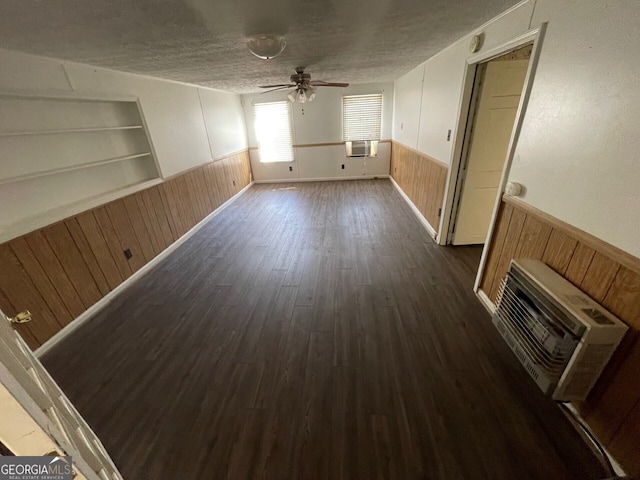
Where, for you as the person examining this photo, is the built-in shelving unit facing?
facing the viewer and to the right of the viewer

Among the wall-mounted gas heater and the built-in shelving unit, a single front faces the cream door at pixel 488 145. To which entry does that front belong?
the built-in shelving unit

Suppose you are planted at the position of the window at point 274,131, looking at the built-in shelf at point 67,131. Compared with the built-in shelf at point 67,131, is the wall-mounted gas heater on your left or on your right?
left

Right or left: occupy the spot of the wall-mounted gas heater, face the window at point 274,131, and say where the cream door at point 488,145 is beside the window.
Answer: right

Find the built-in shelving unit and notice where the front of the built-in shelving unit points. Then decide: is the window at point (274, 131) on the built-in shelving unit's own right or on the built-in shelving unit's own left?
on the built-in shelving unit's own left

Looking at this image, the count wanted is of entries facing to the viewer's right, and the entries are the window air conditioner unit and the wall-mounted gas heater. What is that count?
0

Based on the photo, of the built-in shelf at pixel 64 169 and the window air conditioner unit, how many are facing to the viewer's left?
0

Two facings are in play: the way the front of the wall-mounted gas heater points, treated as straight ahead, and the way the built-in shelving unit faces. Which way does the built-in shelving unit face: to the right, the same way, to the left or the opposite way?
the opposite way

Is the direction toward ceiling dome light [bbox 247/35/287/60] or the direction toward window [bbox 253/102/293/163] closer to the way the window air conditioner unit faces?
the ceiling dome light

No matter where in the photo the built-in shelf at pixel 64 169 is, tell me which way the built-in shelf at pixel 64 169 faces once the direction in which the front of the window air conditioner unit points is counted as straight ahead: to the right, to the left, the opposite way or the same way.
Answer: to the left

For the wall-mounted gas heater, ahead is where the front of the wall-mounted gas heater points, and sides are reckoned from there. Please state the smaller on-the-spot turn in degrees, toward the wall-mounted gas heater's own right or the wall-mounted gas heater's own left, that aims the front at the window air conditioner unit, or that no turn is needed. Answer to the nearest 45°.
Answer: approximately 90° to the wall-mounted gas heater's own right

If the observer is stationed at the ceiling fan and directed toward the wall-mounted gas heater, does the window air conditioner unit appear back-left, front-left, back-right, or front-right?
back-left

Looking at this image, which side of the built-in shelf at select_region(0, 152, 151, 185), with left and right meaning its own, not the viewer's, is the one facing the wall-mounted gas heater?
front

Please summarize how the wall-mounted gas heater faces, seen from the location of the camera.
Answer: facing the viewer and to the left of the viewer

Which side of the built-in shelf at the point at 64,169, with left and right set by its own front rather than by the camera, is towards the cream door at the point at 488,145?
front

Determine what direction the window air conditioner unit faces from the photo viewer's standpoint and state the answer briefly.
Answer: facing the viewer

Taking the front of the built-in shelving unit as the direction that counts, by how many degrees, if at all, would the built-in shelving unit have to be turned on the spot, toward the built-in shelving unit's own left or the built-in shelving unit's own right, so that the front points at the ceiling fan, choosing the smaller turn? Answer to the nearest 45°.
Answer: approximately 45° to the built-in shelving unit's own left

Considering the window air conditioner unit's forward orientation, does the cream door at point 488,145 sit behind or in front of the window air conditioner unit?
in front
